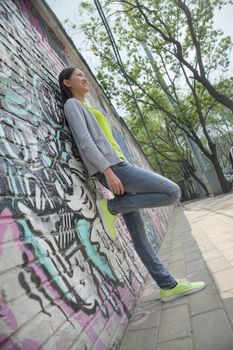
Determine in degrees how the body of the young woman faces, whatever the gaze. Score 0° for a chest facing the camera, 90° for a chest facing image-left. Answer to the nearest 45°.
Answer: approximately 270°
